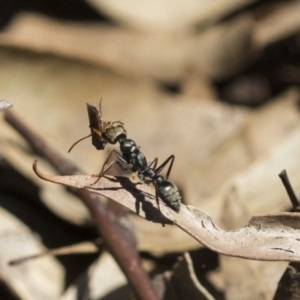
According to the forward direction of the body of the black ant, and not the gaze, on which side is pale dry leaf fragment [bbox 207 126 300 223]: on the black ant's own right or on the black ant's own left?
on the black ant's own right

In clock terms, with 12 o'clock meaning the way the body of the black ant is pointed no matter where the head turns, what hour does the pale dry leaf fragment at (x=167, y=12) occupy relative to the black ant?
The pale dry leaf fragment is roughly at 2 o'clock from the black ant.

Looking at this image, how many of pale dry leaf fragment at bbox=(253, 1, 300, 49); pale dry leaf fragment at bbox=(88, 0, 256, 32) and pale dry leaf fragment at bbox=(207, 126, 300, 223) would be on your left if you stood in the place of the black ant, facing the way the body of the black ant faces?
0

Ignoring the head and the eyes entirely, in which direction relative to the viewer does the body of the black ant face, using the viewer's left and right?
facing away from the viewer and to the left of the viewer

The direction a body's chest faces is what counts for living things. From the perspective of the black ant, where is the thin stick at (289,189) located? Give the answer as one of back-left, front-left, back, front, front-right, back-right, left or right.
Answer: back
